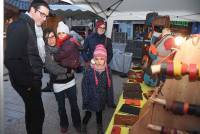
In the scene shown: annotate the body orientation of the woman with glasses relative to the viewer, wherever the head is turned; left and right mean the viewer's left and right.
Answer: facing the viewer and to the right of the viewer

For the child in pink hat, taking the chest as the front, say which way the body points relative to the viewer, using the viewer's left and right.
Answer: facing the viewer

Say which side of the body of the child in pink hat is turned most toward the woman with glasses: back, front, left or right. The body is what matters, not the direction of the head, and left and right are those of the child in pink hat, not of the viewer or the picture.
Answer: right

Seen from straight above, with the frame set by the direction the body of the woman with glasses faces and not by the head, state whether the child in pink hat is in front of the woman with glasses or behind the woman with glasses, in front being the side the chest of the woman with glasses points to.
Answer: in front

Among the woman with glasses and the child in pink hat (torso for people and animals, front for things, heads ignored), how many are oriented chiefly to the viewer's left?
0
